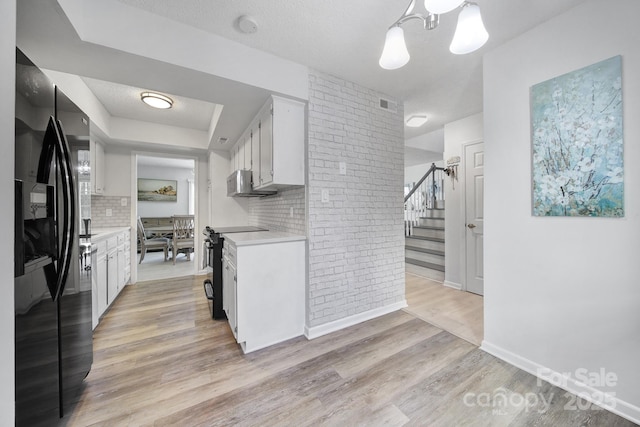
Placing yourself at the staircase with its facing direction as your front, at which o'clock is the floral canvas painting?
The floral canvas painting is roughly at 10 o'clock from the staircase.

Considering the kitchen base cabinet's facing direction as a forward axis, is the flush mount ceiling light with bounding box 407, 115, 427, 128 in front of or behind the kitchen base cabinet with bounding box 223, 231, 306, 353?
behind

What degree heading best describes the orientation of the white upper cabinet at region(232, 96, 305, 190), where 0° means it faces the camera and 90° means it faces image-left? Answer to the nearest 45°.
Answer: approximately 90°

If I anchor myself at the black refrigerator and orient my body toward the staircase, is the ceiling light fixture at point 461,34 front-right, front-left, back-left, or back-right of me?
front-right

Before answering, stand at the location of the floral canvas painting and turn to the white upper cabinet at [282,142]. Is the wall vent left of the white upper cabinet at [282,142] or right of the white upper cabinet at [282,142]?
right

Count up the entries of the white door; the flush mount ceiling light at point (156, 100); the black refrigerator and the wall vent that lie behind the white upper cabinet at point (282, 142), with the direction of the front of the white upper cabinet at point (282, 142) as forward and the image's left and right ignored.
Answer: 2

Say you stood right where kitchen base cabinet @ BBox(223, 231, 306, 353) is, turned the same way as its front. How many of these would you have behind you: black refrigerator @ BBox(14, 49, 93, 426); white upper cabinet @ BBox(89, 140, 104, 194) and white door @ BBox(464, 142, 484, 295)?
1

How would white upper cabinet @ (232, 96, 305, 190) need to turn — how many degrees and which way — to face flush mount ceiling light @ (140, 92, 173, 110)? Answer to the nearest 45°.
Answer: approximately 45° to its right

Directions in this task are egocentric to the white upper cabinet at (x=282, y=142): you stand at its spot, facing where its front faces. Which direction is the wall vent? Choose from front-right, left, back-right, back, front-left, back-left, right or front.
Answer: back

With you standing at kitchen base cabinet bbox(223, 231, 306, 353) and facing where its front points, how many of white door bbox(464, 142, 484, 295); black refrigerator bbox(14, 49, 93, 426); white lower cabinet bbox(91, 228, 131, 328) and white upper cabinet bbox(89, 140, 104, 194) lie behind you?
1

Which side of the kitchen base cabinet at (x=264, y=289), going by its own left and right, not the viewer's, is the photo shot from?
left

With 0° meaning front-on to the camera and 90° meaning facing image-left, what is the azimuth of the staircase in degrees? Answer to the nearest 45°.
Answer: approximately 45°

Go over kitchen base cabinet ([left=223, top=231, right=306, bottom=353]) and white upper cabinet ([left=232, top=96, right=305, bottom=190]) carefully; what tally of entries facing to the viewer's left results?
2

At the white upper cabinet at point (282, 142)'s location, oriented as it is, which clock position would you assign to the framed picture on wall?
The framed picture on wall is roughly at 2 o'clock from the white upper cabinet.
